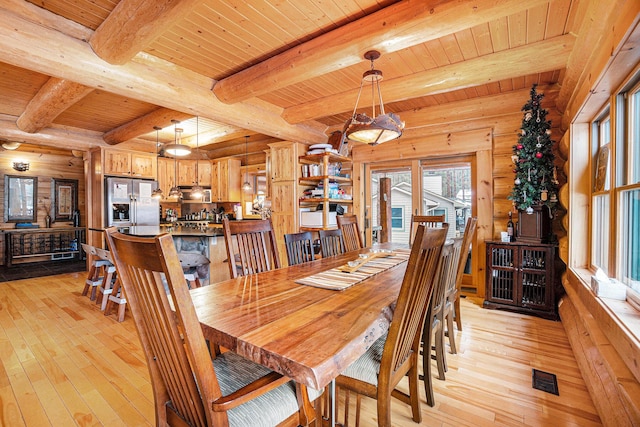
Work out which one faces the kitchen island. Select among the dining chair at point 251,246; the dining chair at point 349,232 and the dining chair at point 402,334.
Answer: the dining chair at point 402,334

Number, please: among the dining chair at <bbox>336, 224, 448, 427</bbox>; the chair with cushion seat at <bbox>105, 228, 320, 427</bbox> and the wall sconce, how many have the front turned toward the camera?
1

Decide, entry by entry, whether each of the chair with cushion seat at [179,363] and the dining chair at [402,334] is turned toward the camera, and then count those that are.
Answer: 0

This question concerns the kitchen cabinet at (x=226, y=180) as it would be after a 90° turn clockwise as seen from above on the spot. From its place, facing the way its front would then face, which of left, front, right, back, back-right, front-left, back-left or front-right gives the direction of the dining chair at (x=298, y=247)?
back-left

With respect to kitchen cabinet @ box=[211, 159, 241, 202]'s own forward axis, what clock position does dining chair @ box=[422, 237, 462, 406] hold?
The dining chair is roughly at 10 o'clock from the kitchen cabinet.

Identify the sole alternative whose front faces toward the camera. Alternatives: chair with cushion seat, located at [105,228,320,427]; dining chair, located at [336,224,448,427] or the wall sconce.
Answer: the wall sconce

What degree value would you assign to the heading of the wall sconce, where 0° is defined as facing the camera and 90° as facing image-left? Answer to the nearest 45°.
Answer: approximately 0°

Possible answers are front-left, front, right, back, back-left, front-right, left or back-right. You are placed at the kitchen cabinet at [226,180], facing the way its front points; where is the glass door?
left

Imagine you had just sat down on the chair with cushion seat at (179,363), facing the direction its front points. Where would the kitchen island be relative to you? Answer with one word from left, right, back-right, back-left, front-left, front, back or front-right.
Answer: front-left

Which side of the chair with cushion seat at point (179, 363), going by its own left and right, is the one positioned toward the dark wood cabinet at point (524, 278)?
front

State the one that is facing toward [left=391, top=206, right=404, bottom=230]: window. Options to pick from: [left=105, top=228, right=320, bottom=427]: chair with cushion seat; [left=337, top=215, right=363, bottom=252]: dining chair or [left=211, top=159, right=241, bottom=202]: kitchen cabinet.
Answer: the chair with cushion seat

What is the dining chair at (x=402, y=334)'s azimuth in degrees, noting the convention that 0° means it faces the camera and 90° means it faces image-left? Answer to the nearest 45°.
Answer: approximately 135°

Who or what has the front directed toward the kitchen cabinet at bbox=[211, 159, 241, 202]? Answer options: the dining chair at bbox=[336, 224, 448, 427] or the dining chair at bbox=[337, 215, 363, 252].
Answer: the dining chair at bbox=[336, 224, 448, 427]

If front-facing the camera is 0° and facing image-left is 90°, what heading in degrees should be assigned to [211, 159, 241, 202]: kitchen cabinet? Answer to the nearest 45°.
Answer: approximately 45°
